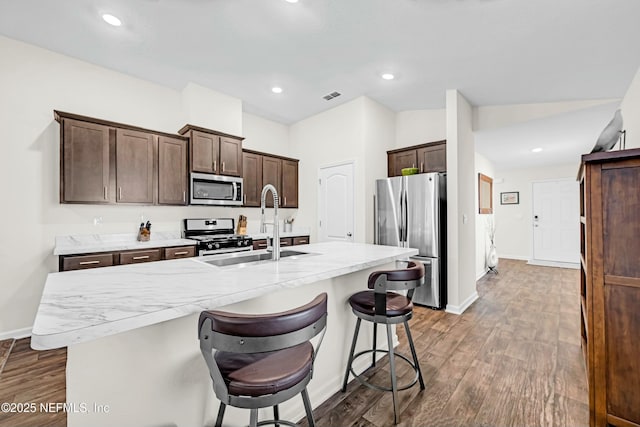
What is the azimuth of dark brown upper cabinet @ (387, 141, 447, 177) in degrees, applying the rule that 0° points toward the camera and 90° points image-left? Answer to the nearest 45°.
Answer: approximately 45°

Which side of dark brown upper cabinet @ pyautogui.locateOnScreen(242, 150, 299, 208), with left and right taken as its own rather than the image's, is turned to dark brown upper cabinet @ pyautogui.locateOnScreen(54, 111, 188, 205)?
right

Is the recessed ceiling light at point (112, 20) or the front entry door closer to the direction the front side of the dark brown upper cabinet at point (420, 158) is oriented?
the recessed ceiling light

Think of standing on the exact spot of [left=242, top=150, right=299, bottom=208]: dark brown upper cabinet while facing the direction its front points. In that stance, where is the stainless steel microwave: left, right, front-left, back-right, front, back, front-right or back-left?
right

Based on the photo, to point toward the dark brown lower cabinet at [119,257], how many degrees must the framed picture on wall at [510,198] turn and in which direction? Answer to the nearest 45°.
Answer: approximately 45° to its right

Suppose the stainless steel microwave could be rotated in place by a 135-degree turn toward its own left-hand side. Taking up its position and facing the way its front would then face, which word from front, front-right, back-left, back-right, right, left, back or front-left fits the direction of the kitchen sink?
back

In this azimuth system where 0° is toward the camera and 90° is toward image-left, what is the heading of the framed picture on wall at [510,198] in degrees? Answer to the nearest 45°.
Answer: approximately 0°

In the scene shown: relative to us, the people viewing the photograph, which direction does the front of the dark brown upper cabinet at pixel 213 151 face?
facing the viewer and to the right of the viewer

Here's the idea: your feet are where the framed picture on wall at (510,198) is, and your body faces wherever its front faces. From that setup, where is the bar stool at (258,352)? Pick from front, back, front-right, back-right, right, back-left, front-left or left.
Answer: front

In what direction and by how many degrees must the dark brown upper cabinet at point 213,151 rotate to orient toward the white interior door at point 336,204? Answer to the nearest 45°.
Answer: approximately 45° to its left

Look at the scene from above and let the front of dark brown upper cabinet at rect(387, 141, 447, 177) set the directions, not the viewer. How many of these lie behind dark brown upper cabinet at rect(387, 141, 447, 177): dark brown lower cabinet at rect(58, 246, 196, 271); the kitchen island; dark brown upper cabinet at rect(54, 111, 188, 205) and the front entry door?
1

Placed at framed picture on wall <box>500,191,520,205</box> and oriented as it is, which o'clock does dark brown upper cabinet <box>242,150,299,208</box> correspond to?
The dark brown upper cabinet is roughly at 1 o'clock from the framed picture on wall.

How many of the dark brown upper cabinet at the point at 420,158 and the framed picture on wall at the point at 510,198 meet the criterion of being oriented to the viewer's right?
0

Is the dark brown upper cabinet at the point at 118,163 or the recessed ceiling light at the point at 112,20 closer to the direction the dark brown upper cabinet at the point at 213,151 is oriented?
the recessed ceiling light
